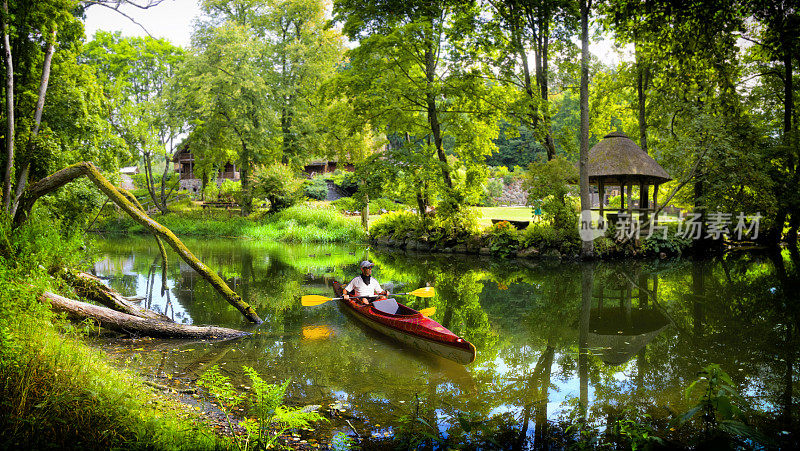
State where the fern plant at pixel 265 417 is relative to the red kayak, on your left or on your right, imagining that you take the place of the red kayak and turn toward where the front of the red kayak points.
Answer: on your right

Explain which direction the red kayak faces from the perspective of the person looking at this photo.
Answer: facing the viewer and to the right of the viewer

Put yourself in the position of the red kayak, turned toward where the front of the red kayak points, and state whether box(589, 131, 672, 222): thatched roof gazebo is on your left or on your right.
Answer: on your left

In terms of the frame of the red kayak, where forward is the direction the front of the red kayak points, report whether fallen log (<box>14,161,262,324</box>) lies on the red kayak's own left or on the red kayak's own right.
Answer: on the red kayak's own right

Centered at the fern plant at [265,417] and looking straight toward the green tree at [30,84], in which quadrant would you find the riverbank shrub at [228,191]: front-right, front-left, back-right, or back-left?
front-right

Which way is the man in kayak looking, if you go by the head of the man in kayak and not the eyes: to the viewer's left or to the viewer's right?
to the viewer's right

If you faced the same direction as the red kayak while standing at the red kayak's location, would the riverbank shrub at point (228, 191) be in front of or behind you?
behind

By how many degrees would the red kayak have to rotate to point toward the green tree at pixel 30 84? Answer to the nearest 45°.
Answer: approximately 135° to its right

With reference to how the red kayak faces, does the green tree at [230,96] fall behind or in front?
behind

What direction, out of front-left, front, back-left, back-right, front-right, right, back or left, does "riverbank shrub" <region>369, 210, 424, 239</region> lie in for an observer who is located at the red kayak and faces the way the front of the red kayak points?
back-left
